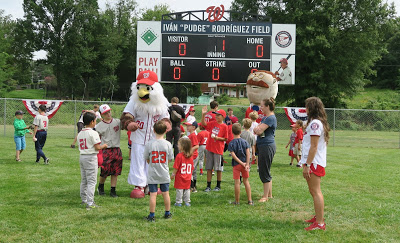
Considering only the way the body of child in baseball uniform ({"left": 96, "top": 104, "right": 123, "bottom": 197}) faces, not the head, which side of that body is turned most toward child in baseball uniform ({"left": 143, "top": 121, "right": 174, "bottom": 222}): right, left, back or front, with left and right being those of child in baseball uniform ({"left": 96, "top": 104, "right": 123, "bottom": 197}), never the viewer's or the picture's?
front

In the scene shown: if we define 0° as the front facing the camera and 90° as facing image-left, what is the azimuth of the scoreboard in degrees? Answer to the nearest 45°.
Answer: approximately 0°

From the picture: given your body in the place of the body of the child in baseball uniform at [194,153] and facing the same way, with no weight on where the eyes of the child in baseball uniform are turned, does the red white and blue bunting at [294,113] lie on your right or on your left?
on your right

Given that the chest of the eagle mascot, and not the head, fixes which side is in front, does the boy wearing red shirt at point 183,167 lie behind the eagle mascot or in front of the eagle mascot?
in front

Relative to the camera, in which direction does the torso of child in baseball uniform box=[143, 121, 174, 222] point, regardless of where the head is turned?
away from the camera

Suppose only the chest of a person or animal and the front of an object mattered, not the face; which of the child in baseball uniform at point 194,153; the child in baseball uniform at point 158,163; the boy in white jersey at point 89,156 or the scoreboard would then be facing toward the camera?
the scoreboard

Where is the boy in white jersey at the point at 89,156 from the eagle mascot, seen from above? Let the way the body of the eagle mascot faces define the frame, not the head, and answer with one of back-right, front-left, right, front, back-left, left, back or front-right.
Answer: front-right

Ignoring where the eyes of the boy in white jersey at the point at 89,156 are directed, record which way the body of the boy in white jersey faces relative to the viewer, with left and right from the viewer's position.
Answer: facing away from the viewer and to the right of the viewer
